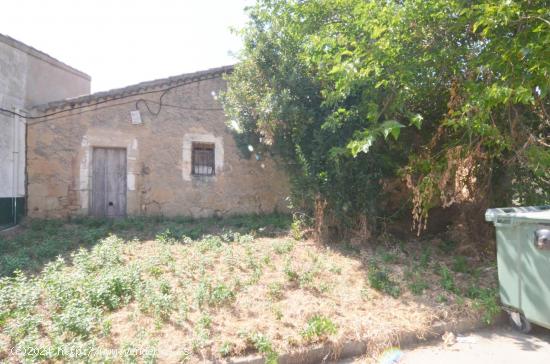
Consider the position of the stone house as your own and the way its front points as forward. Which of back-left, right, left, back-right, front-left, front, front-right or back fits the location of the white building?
right

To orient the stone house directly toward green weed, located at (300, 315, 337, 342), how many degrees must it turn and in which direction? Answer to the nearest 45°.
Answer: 0° — it already faces it

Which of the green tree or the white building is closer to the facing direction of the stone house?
the green tree

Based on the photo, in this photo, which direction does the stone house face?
toward the camera

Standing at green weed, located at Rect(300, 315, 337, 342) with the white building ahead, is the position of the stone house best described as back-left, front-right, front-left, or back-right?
front-right

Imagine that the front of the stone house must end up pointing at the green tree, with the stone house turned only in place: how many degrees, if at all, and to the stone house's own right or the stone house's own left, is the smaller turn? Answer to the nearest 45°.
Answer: approximately 45° to the stone house's own left

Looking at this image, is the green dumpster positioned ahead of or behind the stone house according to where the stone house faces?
ahead

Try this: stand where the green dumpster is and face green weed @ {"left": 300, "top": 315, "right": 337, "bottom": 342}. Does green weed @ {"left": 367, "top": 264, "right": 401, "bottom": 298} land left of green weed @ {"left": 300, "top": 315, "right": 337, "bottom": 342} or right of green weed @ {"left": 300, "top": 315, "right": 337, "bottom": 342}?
right

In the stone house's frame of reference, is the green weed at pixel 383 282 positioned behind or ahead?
ahead

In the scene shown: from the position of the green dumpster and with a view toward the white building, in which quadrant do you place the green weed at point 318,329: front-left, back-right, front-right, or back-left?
front-left
